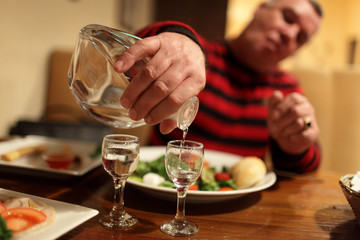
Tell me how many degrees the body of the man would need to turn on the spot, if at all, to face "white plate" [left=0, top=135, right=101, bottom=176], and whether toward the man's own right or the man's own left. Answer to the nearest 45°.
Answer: approximately 45° to the man's own right

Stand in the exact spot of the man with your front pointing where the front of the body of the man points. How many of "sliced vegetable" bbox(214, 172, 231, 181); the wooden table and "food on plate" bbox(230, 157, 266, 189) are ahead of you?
3

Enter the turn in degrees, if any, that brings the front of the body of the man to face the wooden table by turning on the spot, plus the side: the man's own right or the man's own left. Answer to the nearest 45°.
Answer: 0° — they already face it

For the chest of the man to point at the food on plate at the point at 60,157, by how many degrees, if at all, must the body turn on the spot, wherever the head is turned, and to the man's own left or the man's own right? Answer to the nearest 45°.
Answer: approximately 45° to the man's own right

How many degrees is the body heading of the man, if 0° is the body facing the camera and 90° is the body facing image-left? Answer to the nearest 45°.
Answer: approximately 0°

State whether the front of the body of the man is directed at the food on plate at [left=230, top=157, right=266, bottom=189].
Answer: yes
